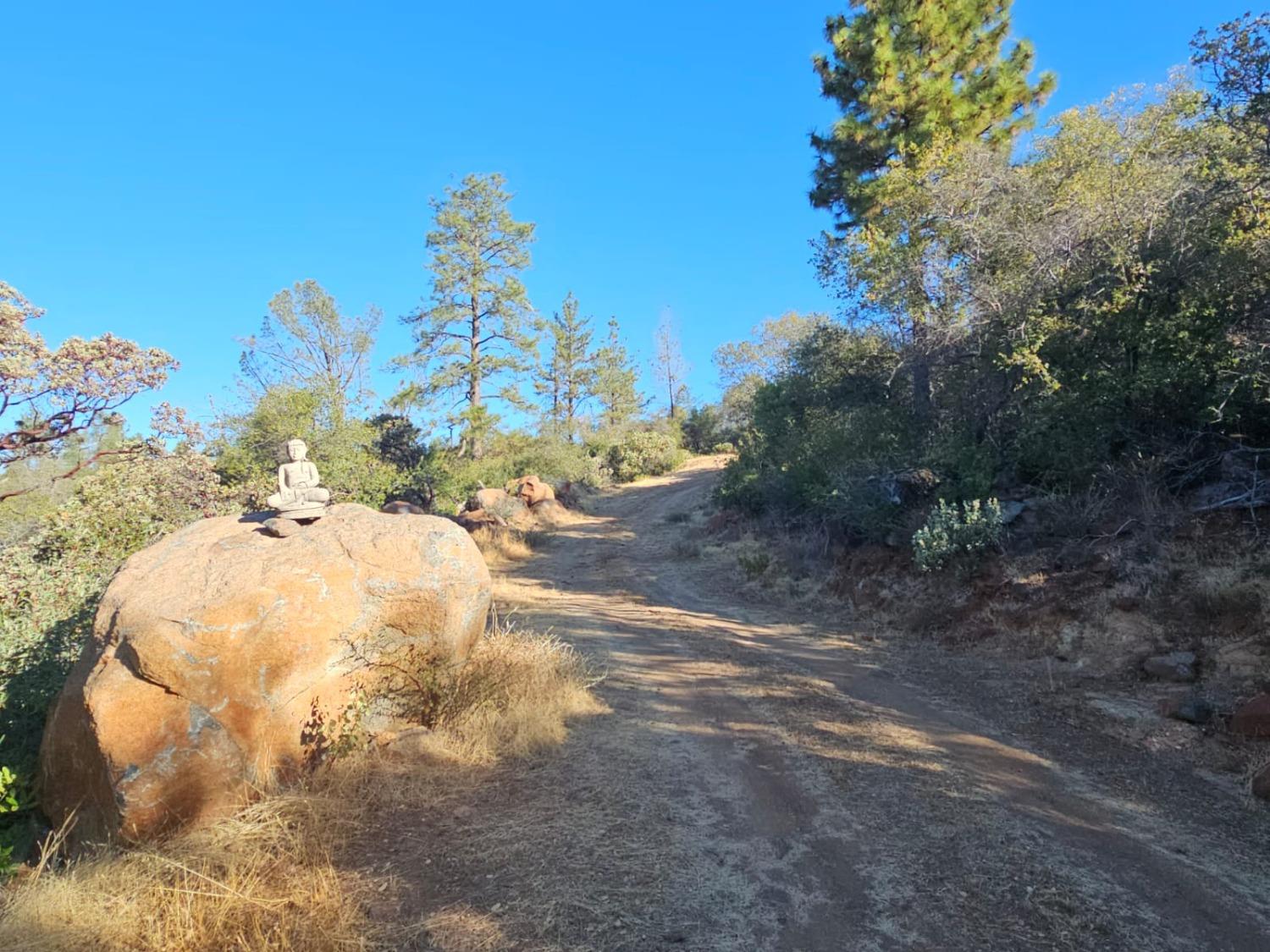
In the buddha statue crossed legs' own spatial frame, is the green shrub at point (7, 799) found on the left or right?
on its right

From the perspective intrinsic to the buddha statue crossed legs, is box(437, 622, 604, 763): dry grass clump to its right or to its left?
on its left

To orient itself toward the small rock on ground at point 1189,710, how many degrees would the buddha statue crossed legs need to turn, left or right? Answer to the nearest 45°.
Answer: approximately 45° to its left

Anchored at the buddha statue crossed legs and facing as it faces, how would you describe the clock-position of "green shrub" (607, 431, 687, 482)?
The green shrub is roughly at 7 o'clock from the buddha statue crossed legs.

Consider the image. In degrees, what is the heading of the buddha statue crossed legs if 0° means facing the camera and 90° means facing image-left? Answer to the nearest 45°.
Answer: approximately 0°

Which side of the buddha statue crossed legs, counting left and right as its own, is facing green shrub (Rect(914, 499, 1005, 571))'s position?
left

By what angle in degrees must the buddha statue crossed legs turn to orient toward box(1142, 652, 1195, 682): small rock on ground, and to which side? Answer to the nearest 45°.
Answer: approximately 45° to its left

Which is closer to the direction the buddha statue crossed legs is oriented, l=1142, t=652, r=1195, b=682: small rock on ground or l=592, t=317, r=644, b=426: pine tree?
the small rock on ground
